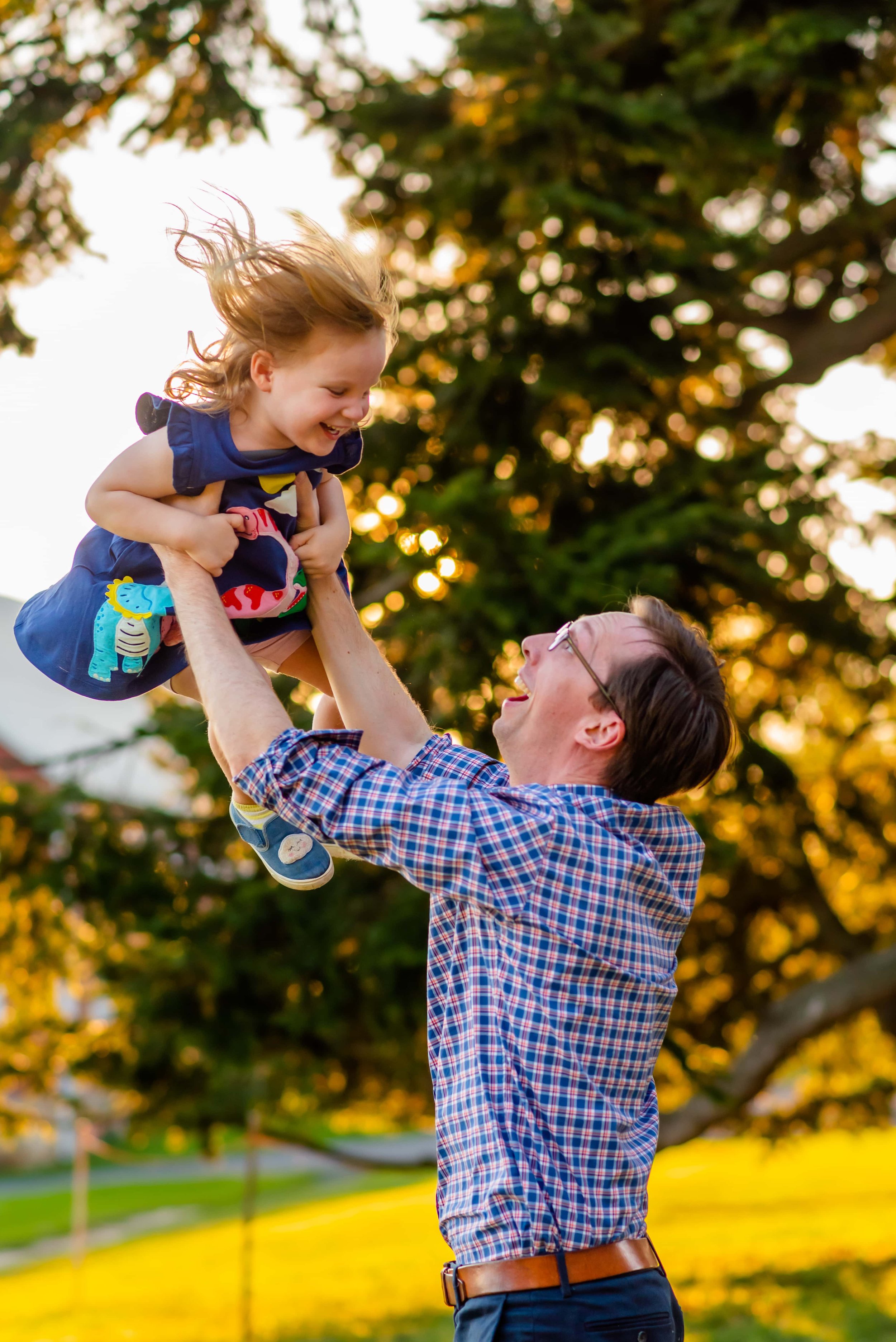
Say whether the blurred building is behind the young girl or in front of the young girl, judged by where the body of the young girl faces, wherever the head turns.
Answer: behind

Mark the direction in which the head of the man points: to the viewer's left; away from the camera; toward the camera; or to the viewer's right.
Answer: to the viewer's left

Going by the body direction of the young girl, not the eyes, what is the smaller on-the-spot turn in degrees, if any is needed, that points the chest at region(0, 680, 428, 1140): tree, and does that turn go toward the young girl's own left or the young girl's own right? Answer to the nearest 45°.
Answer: approximately 135° to the young girl's own left

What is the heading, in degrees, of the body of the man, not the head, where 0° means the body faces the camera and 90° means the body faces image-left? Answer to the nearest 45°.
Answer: approximately 90°

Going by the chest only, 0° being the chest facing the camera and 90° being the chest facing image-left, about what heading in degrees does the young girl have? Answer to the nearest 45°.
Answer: approximately 315°
